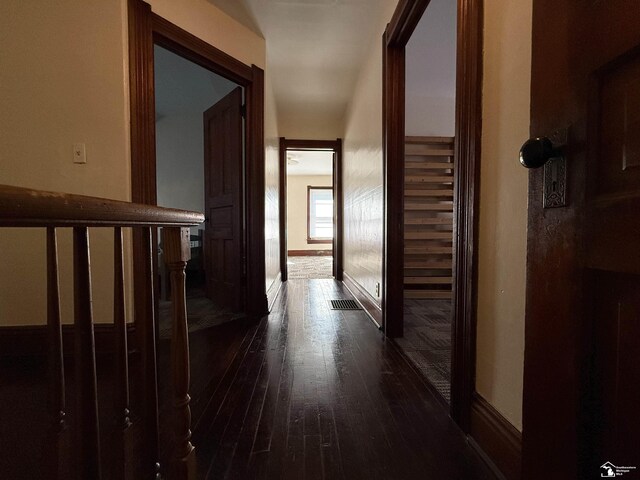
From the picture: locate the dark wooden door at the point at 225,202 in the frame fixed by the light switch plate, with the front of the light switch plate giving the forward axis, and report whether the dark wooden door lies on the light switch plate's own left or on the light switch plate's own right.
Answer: on the light switch plate's own left

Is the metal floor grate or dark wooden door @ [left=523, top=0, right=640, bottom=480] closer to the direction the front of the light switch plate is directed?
the dark wooden door

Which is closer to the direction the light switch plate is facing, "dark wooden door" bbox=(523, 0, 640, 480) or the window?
the dark wooden door

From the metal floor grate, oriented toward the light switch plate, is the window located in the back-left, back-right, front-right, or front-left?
back-right

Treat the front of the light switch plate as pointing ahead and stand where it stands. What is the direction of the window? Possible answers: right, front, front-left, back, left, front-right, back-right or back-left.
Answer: back-left

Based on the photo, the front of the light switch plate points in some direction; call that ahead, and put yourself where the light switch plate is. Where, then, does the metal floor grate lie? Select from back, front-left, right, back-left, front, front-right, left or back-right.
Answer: left

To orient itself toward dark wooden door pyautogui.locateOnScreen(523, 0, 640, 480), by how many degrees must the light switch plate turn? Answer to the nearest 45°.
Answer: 0° — it already faces it
